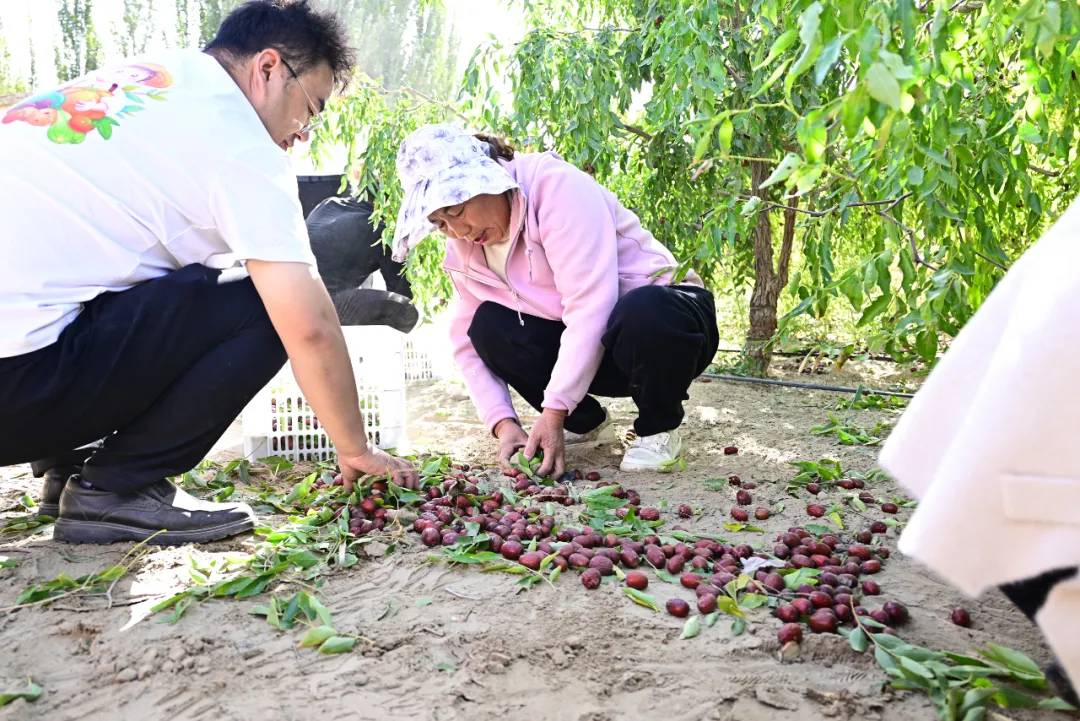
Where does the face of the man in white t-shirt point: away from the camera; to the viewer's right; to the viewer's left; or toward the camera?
to the viewer's right

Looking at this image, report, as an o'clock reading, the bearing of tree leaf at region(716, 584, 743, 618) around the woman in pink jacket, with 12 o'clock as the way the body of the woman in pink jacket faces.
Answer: The tree leaf is roughly at 10 o'clock from the woman in pink jacket.

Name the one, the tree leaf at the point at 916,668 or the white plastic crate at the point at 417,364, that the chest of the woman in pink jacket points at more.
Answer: the tree leaf

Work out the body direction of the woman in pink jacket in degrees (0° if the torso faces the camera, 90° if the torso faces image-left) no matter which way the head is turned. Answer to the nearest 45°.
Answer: approximately 45°

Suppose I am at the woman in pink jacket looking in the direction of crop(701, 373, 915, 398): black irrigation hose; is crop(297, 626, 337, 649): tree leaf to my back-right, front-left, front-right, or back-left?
back-right
